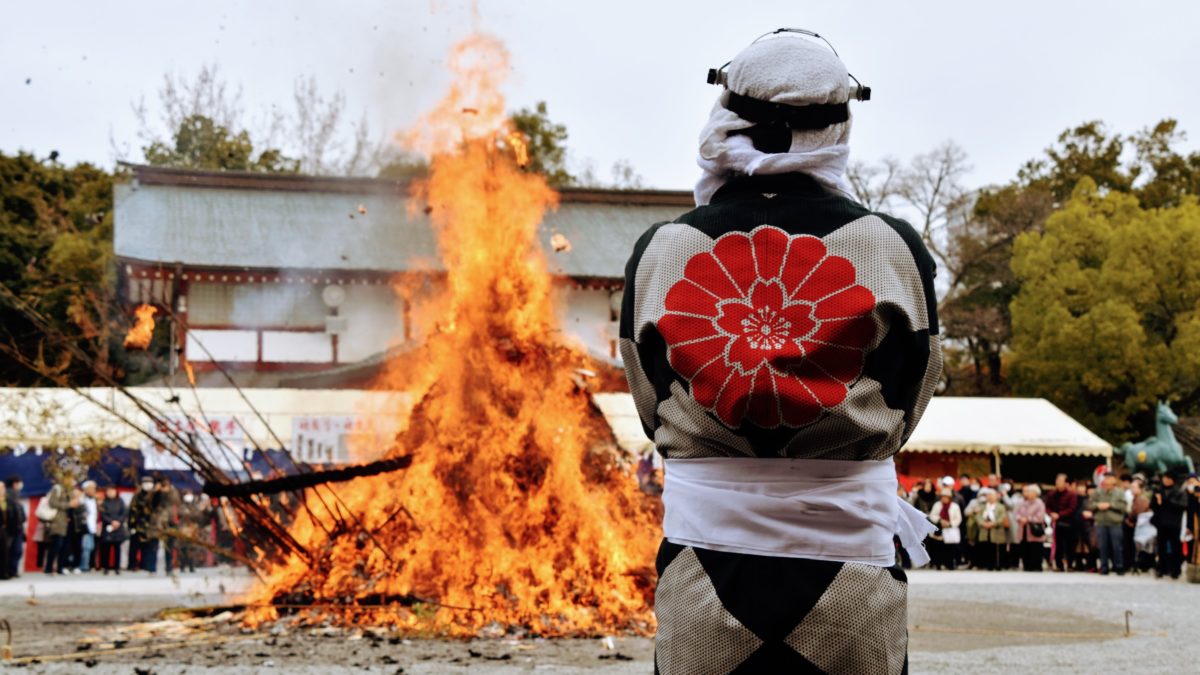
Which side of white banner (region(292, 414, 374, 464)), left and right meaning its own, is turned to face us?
front

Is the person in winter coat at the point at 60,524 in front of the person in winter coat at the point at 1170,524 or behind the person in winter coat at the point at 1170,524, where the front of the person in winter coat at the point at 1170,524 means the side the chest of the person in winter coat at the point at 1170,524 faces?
in front

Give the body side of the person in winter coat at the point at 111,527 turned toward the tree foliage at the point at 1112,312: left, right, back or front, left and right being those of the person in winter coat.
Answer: left

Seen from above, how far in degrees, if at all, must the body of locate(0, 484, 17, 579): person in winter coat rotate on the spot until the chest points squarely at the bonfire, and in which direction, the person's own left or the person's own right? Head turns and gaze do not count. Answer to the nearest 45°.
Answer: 0° — they already face it

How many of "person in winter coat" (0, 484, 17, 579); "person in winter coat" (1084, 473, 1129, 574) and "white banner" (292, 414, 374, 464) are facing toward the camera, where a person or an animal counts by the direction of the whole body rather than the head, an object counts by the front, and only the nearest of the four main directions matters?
3

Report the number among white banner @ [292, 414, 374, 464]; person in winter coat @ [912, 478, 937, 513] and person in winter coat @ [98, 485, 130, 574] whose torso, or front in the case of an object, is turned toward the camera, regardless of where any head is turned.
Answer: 3

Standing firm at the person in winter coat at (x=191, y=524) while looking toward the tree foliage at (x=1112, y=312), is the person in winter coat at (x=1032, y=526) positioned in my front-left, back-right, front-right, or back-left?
front-right

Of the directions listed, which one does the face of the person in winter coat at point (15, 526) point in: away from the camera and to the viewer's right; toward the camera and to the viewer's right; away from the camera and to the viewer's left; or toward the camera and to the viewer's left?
toward the camera and to the viewer's right

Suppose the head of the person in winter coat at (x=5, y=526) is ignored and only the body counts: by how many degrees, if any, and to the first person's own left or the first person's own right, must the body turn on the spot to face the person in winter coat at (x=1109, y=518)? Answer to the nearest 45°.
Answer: approximately 90° to the first person's own left

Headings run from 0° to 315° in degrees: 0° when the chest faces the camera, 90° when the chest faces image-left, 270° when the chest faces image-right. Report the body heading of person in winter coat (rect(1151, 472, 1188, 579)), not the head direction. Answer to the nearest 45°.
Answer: approximately 45°

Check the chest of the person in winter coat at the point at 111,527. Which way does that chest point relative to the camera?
toward the camera
